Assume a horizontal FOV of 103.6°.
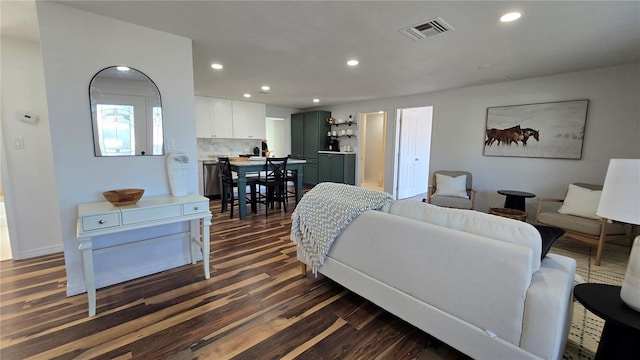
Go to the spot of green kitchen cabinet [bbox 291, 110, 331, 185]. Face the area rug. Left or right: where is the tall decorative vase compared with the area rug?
right

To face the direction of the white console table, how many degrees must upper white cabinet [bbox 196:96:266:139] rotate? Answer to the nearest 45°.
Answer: approximately 45° to its right

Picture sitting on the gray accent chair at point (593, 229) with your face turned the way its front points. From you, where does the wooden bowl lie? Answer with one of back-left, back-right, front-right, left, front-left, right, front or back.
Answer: front

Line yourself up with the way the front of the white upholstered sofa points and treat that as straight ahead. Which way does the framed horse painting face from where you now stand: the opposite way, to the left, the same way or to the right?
the opposite way

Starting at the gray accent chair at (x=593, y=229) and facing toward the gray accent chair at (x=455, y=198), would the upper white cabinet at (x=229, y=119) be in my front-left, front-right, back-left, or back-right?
front-left

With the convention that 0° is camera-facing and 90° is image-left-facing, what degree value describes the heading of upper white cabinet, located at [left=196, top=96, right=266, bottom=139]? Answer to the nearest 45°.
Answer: approximately 315°

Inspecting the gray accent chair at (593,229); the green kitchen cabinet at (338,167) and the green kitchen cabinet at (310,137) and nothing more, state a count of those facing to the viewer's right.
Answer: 0

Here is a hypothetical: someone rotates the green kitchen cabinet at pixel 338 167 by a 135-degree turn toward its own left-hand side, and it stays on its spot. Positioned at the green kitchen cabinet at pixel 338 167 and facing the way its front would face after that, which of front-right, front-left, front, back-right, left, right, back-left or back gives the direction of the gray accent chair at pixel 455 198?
front-right

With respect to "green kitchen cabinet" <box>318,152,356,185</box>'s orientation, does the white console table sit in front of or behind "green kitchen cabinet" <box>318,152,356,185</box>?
in front

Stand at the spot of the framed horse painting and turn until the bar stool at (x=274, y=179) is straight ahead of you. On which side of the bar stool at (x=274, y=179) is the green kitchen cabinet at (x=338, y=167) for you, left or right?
right

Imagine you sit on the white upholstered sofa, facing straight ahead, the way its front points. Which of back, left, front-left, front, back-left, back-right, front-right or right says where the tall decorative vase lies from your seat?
back-left

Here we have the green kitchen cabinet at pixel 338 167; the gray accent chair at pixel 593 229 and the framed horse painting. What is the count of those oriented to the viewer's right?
0

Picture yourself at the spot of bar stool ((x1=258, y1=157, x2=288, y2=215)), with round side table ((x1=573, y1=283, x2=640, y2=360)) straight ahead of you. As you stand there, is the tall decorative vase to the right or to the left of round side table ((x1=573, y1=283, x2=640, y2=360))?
right

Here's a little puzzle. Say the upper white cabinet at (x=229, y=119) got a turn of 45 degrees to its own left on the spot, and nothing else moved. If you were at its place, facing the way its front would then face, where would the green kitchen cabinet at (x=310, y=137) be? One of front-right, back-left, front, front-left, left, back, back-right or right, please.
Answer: front

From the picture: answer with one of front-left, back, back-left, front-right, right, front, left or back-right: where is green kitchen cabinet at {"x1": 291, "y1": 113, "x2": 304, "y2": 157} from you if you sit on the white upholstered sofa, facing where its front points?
left

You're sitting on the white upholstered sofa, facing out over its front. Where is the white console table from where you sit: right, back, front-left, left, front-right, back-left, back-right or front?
back-left

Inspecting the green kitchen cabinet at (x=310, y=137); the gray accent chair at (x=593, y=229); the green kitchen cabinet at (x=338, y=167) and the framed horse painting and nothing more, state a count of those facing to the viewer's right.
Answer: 0

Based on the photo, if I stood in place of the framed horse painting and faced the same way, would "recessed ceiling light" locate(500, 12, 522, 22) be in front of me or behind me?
in front

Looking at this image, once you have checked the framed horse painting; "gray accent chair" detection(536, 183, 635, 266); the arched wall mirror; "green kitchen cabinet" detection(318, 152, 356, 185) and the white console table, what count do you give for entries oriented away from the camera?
0

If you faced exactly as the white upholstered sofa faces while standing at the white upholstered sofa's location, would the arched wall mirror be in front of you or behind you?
behind

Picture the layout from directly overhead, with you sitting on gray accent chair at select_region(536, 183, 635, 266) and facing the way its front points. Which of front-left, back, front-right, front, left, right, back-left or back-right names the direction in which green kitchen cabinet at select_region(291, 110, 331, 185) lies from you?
front-right

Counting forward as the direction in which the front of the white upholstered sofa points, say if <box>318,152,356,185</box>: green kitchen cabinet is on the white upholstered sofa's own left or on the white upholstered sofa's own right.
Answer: on the white upholstered sofa's own left
